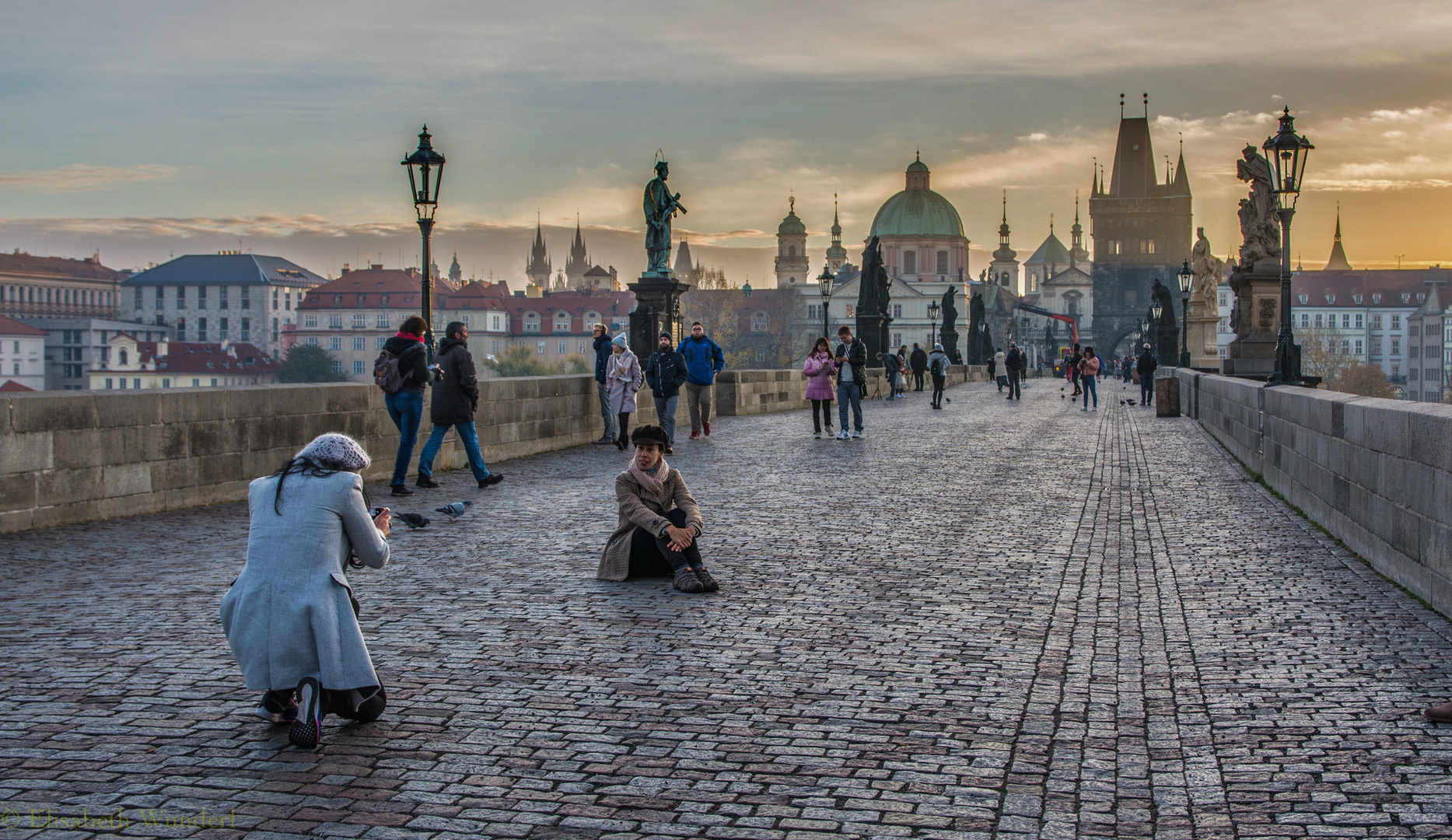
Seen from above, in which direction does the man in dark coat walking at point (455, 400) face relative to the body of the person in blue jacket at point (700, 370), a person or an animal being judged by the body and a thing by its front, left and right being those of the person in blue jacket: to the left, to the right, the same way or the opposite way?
to the left

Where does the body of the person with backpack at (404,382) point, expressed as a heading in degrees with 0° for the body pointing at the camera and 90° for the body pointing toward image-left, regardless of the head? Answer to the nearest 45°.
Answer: approximately 225°

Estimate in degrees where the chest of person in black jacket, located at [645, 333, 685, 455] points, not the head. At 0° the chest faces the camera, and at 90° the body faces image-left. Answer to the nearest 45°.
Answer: approximately 0°

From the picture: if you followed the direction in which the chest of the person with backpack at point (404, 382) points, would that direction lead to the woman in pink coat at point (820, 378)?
yes

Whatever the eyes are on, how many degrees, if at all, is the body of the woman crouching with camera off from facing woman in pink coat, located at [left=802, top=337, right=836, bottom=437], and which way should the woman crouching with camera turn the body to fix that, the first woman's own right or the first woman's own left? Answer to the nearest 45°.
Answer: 0° — they already face them

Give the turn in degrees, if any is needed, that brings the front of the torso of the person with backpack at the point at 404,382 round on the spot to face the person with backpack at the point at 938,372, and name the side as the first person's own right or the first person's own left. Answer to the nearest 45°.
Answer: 0° — they already face them

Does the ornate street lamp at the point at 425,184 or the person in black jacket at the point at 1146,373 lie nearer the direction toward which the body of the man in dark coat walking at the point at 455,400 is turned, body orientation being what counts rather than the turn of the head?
the person in black jacket

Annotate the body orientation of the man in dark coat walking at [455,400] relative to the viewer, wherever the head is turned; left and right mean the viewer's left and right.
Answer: facing to the right of the viewer
